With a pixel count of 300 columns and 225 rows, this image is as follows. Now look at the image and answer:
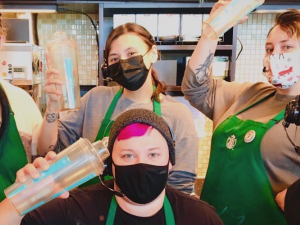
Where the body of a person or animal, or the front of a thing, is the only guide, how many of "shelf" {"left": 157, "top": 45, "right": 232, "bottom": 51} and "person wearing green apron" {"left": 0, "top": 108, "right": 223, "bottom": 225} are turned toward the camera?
2

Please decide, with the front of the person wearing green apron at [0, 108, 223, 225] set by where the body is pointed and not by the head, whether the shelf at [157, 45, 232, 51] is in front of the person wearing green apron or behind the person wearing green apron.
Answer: behind

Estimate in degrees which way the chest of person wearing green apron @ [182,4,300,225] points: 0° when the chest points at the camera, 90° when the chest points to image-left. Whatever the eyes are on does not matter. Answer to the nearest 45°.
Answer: approximately 45°

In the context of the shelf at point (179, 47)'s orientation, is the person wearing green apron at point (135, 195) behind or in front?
in front

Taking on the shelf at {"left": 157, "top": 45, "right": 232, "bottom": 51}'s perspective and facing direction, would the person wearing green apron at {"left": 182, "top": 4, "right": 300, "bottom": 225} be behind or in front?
in front
